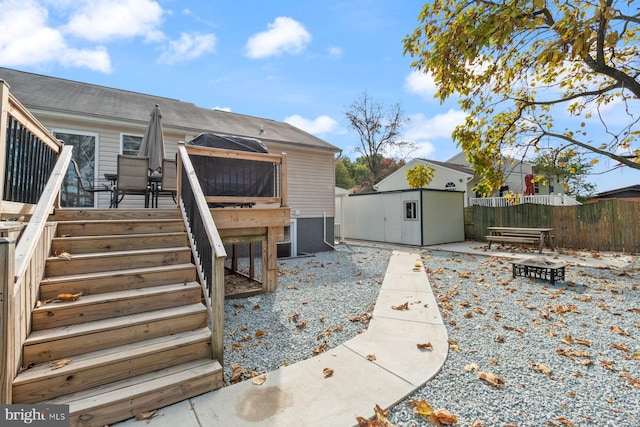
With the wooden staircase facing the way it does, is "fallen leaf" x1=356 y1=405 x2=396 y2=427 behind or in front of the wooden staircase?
in front

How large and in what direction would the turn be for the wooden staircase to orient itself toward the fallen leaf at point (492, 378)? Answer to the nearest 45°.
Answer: approximately 45° to its left

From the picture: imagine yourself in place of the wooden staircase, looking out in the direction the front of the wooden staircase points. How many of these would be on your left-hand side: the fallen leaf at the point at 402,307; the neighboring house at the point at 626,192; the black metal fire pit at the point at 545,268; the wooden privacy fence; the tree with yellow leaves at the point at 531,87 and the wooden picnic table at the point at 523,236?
6

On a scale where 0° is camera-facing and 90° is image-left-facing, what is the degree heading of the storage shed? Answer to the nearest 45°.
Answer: approximately 45°

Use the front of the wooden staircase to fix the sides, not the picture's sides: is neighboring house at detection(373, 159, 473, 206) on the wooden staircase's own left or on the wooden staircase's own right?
on the wooden staircase's own left

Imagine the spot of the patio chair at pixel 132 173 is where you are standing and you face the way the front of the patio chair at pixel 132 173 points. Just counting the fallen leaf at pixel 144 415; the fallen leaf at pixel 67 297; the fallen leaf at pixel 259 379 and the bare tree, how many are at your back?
3

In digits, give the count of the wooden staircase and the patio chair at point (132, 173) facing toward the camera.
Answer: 1

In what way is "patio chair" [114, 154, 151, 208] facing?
away from the camera

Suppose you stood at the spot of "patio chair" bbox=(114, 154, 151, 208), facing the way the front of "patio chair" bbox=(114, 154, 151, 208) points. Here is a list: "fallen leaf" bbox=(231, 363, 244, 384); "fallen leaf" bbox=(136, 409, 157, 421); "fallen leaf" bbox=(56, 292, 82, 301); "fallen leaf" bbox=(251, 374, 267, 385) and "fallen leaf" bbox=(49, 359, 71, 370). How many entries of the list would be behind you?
5

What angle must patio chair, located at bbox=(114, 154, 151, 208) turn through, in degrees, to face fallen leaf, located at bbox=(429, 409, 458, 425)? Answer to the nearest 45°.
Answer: approximately 180°

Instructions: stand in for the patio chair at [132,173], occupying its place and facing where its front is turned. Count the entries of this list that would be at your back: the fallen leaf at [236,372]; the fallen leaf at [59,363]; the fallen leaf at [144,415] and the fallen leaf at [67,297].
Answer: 4

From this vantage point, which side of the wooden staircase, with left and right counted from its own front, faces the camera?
front

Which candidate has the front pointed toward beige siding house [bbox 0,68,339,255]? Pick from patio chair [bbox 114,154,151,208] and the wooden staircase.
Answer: the patio chair

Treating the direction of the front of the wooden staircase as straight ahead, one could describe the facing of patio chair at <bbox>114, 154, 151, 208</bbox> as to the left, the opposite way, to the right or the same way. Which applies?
the opposite way

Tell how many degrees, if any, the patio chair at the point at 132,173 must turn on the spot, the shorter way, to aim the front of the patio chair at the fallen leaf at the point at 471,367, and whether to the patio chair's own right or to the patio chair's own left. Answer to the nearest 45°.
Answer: approximately 135° to the patio chair's own right

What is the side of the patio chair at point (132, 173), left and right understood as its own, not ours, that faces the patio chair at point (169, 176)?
right
